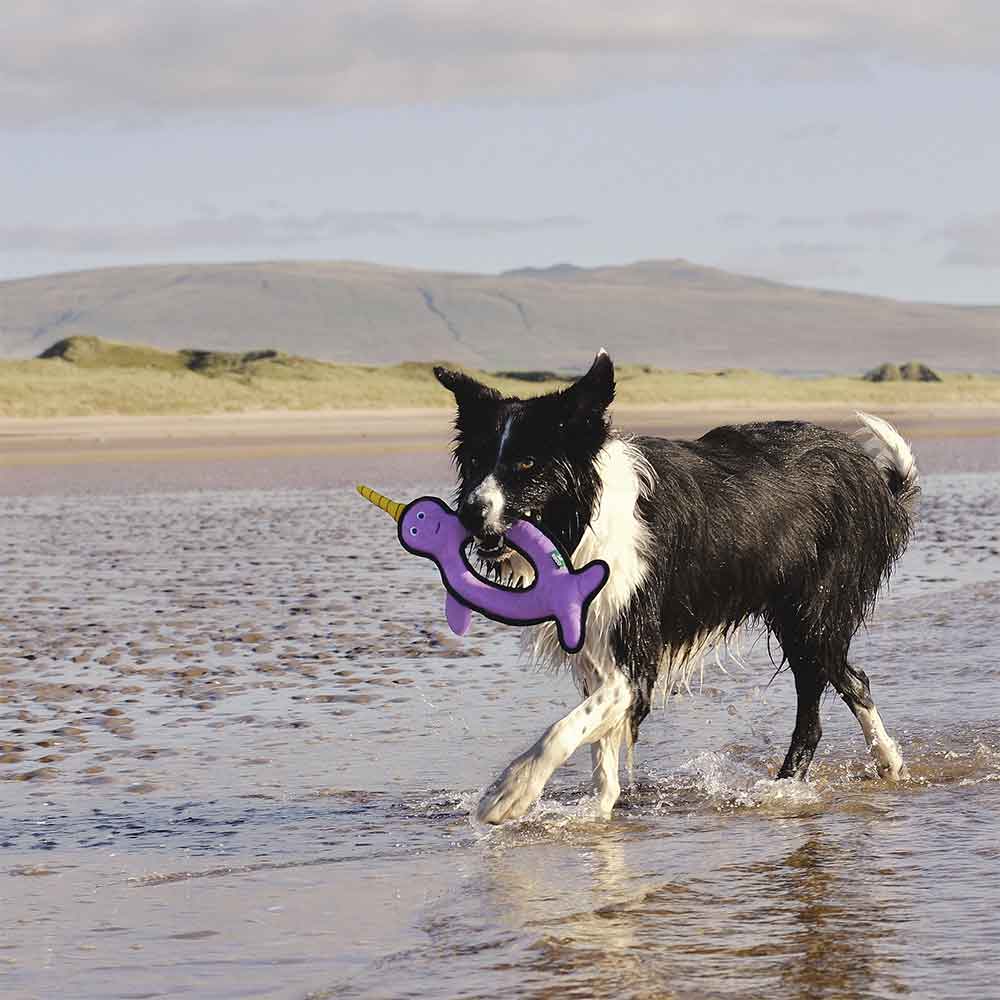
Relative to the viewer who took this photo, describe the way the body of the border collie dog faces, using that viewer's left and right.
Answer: facing the viewer and to the left of the viewer
